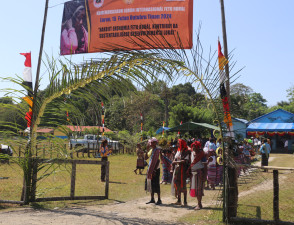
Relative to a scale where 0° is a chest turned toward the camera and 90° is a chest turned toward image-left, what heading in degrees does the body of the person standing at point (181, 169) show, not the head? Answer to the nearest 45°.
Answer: approximately 45°

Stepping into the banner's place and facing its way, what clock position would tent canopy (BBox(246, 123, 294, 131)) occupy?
The tent canopy is roughly at 7 o'clock from the banner.
